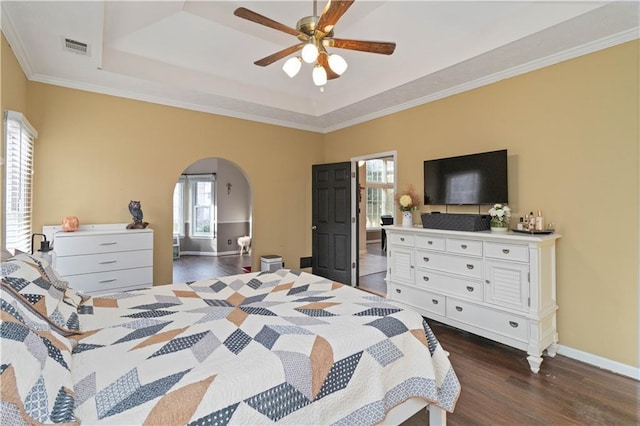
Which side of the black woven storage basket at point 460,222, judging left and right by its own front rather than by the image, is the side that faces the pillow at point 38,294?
front

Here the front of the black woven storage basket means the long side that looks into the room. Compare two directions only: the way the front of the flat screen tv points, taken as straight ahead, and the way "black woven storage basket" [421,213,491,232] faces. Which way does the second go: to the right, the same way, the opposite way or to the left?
the same way

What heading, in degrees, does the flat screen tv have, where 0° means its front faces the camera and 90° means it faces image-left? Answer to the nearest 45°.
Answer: approximately 45°

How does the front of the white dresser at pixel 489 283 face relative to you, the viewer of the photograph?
facing the viewer and to the left of the viewer

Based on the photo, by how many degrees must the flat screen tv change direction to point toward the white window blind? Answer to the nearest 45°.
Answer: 0° — it already faces it

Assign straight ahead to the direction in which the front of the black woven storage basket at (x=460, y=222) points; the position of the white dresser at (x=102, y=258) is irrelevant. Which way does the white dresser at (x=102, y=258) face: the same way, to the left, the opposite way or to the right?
to the left

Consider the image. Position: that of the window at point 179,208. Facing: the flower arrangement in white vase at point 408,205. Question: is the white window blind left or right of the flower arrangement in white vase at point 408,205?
right

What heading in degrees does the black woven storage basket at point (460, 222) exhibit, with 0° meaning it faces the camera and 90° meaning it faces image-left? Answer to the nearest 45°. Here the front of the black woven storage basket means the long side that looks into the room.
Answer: approximately 45°

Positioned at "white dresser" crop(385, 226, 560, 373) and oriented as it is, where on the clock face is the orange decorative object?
The orange decorative object is roughly at 1 o'clock from the white dresser.

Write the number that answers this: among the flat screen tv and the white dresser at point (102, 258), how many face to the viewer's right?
0

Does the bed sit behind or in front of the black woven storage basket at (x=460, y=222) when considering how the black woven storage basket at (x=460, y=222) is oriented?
in front

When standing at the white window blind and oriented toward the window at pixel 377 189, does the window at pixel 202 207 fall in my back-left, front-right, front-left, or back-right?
front-left

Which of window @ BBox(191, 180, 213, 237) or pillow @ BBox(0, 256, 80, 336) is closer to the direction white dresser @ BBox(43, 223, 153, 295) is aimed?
the pillow

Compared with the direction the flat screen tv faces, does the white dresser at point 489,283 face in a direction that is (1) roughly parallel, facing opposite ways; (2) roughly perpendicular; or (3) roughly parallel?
roughly parallel

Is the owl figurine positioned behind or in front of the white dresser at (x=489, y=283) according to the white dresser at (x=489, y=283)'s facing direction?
in front

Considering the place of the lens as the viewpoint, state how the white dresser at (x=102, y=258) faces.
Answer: facing the viewer

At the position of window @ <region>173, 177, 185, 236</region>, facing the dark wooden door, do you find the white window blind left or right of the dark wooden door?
right
